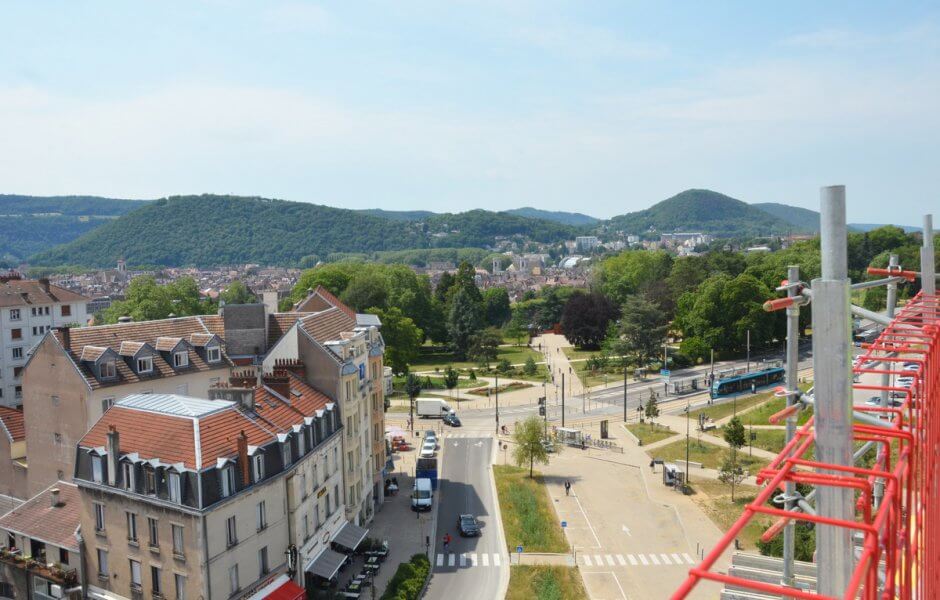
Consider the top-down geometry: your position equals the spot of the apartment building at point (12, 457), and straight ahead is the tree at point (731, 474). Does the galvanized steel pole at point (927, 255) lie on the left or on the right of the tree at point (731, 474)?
right

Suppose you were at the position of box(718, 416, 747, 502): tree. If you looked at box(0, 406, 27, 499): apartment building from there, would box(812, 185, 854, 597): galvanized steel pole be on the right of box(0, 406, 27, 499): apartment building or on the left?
left

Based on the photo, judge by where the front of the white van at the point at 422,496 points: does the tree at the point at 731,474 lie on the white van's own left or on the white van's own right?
on the white van's own left

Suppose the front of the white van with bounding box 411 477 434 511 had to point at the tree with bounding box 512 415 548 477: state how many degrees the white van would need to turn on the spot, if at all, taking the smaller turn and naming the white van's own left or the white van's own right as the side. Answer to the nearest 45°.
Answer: approximately 135° to the white van's own left

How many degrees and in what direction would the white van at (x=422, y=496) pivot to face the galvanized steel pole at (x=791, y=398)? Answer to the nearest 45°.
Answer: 0° — it already faces it
